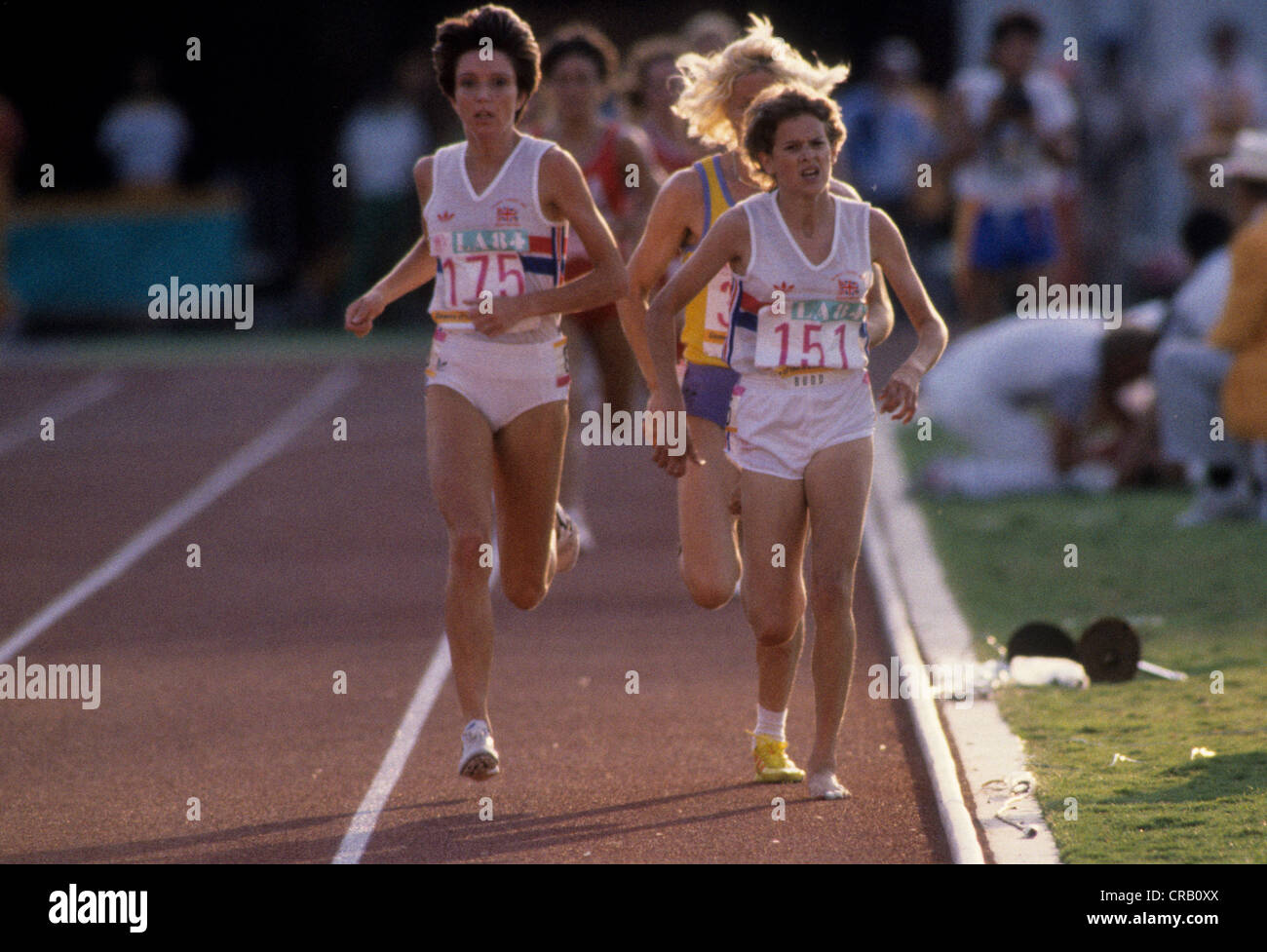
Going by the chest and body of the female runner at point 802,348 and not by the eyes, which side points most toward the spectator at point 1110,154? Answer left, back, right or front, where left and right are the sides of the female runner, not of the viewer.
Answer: back

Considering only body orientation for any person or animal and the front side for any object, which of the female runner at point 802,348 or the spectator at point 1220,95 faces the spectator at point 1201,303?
the spectator at point 1220,95

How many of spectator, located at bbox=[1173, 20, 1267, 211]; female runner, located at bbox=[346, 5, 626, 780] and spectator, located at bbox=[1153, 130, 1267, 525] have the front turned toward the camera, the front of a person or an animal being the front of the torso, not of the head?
2

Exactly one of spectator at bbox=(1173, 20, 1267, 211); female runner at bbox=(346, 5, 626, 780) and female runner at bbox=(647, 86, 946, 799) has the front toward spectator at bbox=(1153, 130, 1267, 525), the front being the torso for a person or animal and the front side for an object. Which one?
spectator at bbox=(1173, 20, 1267, 211)

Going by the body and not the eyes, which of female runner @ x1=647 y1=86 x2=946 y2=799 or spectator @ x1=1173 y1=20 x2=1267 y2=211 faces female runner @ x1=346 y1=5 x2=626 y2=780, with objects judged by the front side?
the spectator

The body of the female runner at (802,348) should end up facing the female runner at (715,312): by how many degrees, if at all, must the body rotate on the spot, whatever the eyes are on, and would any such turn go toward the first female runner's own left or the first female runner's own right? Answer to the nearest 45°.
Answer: approximately 135° to the first female runner's own right

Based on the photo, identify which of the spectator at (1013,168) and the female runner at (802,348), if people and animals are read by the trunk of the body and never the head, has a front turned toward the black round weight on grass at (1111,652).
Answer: the spectator

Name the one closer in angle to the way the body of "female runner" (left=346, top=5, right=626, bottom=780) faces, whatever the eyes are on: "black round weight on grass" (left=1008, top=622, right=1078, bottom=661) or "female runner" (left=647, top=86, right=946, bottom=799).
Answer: the female runner

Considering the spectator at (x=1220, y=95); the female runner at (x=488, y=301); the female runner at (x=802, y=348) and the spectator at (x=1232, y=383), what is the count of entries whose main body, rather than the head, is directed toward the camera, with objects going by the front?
3

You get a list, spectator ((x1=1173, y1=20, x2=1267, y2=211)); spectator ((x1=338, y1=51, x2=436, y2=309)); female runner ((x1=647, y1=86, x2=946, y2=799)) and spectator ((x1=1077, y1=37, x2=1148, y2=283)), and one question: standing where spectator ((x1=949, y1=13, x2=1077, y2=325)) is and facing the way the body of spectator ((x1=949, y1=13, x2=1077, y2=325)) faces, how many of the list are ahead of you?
1

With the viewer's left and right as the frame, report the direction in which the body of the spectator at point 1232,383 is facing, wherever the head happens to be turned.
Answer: facing to the left of the viewer
